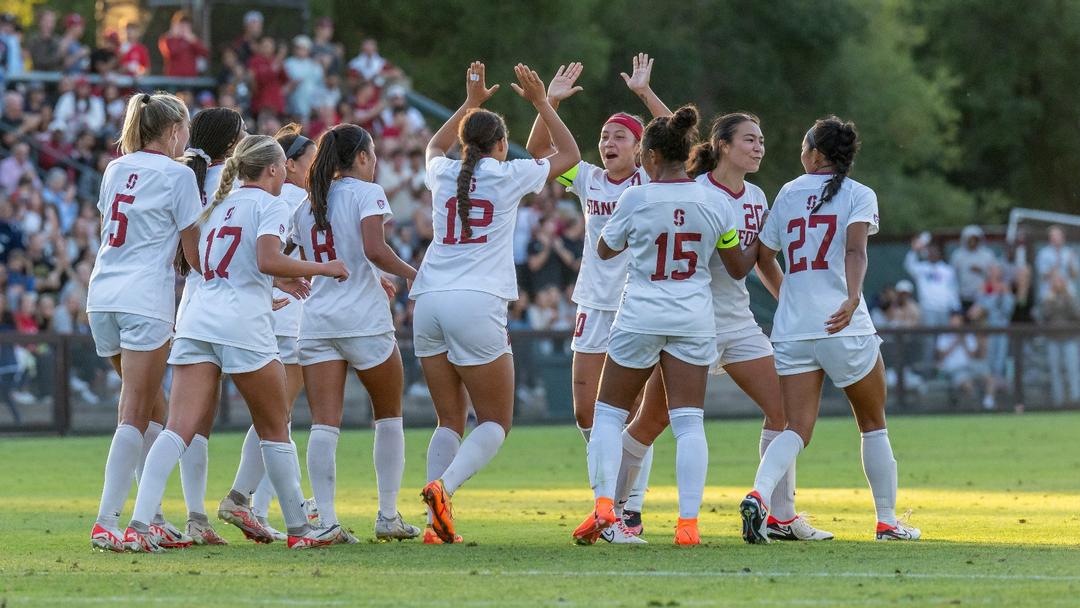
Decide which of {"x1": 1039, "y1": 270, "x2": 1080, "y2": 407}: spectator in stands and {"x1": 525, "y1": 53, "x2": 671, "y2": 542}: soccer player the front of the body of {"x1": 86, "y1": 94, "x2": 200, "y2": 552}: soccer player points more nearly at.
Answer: the spectator in stands

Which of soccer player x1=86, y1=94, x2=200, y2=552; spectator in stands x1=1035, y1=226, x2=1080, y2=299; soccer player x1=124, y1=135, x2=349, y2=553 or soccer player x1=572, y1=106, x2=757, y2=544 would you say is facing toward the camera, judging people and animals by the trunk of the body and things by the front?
the spectator in stands

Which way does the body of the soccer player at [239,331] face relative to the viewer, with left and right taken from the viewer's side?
facing away from the viewer and to the right of the viewer

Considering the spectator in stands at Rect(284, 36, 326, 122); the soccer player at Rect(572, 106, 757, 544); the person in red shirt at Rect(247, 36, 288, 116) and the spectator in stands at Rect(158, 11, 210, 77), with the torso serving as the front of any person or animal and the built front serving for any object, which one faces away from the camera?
the soccer player

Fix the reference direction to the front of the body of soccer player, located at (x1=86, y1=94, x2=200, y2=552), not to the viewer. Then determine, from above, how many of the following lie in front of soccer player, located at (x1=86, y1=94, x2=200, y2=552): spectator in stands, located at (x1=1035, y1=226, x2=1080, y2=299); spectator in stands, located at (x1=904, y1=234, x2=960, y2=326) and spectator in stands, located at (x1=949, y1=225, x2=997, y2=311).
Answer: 3

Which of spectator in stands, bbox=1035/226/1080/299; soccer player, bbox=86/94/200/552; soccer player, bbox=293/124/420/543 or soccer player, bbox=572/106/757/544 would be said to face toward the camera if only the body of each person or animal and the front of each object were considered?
the spectator in stands

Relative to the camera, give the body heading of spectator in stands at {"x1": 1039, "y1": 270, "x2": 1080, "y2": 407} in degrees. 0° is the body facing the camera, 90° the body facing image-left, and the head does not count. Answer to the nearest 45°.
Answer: approximately 0°

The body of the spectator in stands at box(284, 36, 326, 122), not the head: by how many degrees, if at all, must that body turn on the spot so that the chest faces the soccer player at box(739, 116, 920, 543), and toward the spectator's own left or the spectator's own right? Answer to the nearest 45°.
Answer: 0° — they already face them

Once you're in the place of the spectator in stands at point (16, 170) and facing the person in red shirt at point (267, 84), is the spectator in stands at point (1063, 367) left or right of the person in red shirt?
right

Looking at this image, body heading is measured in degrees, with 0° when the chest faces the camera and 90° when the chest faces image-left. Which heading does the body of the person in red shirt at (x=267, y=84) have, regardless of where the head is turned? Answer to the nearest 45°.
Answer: approximately 0°

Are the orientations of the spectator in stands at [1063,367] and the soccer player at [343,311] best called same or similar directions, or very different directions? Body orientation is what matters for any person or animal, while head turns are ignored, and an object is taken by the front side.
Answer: very different directions

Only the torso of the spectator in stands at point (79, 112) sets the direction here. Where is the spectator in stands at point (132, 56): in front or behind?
behind
